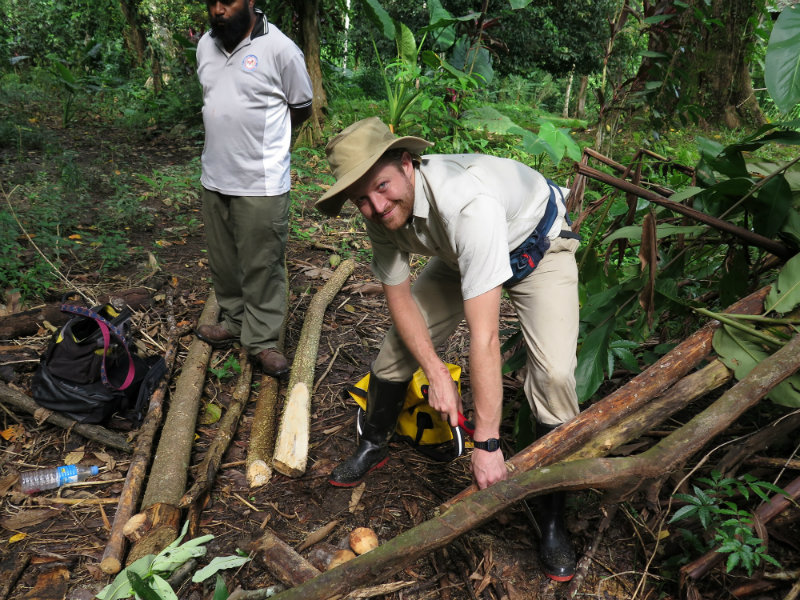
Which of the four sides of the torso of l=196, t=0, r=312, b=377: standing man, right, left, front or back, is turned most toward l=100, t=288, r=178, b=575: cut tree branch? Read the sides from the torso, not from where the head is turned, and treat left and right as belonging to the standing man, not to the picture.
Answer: front

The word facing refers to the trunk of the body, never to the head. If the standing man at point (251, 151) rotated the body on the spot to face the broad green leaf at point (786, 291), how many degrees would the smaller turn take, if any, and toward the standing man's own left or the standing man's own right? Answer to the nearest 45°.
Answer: approximately 90° to the standing man's own left

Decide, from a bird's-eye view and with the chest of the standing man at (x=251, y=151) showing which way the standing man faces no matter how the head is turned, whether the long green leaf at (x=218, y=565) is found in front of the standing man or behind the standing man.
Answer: in front

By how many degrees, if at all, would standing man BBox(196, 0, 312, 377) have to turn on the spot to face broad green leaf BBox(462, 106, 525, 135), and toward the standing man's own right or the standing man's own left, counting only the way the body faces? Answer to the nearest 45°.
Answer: approximately 180°

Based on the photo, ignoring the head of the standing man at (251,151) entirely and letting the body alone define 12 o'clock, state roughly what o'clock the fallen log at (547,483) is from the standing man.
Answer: The fallen log is roughly at 10 o'clock from the standing man.

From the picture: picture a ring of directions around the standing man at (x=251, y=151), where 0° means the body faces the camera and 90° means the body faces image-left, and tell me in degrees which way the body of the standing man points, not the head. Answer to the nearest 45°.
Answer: approximately 45°

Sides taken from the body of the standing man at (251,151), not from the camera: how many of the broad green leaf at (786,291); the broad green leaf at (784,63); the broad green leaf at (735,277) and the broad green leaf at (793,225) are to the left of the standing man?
4
